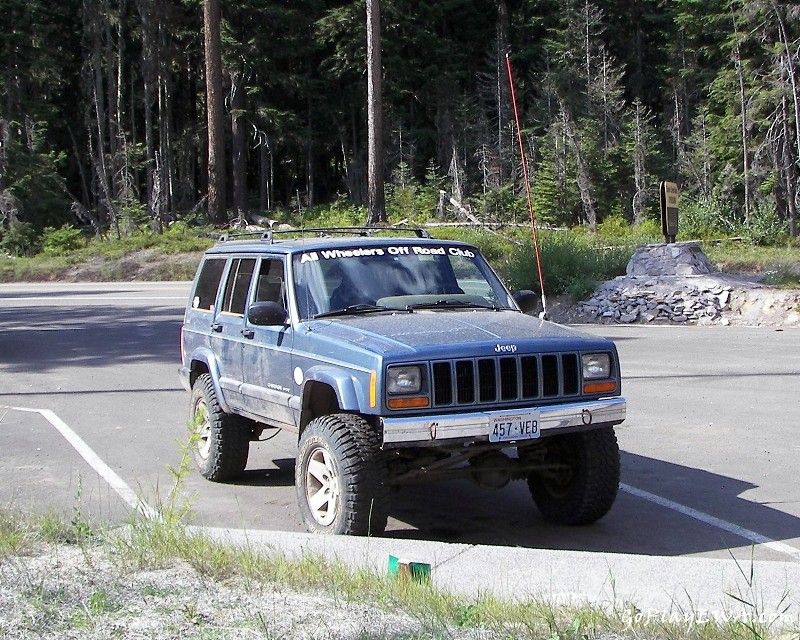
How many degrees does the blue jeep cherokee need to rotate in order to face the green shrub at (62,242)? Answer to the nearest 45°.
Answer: approximately 135° to its left

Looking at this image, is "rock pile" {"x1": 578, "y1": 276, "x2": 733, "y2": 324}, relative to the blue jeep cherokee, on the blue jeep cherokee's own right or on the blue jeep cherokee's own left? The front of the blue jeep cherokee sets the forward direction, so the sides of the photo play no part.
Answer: on the blue jeep cherokee's own left

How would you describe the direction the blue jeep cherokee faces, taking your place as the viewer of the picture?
facing the viewer and to the right of the viewer

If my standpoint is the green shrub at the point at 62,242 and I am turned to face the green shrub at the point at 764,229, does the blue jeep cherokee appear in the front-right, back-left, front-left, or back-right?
front-right

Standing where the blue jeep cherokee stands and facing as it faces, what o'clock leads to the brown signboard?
The brown signboard is roughly at 8 o'clock from the blue jeep cherokee.

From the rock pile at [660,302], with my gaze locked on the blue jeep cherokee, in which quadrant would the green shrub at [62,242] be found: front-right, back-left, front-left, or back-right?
back-right

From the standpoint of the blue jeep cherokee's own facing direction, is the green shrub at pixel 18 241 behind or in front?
behind

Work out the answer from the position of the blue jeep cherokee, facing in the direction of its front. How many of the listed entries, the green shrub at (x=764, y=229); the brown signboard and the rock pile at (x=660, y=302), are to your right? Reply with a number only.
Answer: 0

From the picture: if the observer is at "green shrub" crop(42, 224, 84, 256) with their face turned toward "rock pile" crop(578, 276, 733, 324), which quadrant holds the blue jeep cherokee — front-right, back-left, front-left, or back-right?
front-right

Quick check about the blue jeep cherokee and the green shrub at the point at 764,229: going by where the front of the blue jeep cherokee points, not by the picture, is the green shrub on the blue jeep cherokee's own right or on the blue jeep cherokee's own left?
on the blue jeep cherokee's own left
